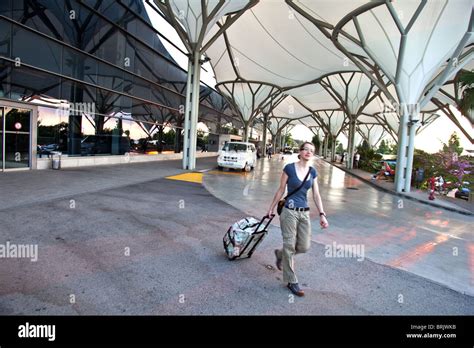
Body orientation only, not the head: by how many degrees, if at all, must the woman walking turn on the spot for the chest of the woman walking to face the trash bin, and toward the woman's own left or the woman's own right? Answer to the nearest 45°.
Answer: approximately 180°

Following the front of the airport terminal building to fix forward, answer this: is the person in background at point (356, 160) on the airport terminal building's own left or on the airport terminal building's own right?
on the airport terminal building's own left

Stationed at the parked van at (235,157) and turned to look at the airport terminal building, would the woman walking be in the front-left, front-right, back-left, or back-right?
front-left

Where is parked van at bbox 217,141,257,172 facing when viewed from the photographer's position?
facing the viewer and to the left of the viewer

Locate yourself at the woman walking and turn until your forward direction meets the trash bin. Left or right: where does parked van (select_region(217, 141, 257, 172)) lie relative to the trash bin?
right

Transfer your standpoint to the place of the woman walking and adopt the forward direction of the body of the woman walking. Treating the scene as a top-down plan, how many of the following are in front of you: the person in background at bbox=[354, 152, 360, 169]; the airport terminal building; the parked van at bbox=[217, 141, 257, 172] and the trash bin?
0

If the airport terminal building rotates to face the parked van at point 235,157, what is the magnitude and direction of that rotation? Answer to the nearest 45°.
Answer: approximately 45° to its left

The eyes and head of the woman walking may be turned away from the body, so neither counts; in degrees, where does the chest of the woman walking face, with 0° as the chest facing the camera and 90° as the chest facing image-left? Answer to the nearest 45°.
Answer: approximately 315°

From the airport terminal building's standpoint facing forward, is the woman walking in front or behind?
in front

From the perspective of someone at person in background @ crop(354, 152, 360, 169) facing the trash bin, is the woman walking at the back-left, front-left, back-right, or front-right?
front-left

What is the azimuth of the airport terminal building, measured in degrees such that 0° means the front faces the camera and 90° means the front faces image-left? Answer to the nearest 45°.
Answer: approximately 315°

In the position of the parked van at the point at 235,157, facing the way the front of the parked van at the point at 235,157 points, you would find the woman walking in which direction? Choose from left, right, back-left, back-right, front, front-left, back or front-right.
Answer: front-left

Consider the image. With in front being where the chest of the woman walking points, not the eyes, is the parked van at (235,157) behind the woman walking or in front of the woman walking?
behind

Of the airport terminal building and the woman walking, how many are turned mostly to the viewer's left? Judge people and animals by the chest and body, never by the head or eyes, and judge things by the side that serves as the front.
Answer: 0

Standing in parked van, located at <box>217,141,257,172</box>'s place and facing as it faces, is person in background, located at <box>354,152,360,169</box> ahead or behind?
behind
